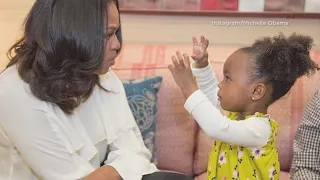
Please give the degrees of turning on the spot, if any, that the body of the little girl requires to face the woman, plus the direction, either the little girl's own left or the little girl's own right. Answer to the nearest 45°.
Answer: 0° — they already face them

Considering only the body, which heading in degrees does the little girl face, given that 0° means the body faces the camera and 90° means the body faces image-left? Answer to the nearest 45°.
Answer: approximately 90°

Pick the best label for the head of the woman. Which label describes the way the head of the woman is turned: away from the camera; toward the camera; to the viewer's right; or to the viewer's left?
to the viewer's right

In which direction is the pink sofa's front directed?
toward the camera

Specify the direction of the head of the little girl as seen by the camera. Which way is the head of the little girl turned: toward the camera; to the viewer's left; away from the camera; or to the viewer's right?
to the viewer's left
